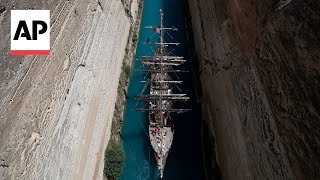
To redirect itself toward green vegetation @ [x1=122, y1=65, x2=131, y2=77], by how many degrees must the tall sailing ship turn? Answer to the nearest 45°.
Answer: approximately 135° to its right

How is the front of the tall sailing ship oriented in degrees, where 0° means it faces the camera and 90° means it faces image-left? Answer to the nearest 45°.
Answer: approximately 0°
